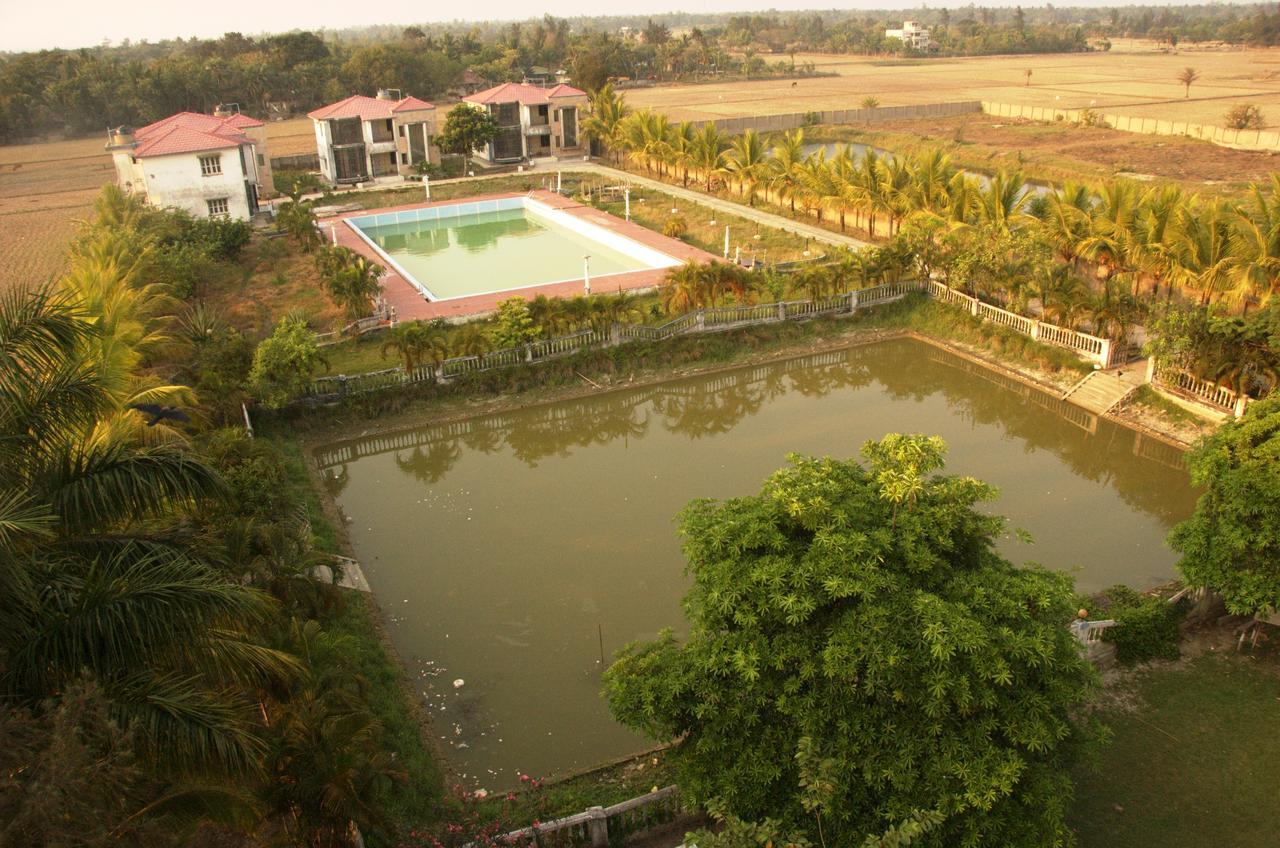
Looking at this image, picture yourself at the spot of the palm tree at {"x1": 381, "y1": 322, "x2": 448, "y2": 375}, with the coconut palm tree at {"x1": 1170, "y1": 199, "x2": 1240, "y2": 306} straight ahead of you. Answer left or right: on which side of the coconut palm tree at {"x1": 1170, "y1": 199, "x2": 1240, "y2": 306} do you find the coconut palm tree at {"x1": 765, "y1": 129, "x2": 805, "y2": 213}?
left

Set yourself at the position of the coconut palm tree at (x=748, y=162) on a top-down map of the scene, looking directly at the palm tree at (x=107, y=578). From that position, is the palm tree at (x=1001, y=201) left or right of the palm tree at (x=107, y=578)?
left

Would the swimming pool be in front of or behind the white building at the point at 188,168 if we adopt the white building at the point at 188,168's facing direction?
in front

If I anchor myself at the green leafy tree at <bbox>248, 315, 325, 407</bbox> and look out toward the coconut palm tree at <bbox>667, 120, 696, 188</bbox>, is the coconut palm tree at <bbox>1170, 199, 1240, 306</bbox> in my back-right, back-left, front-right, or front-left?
front-right

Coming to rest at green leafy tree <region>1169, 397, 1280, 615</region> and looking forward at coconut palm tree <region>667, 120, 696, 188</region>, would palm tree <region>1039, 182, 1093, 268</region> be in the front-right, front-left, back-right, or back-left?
front-right
